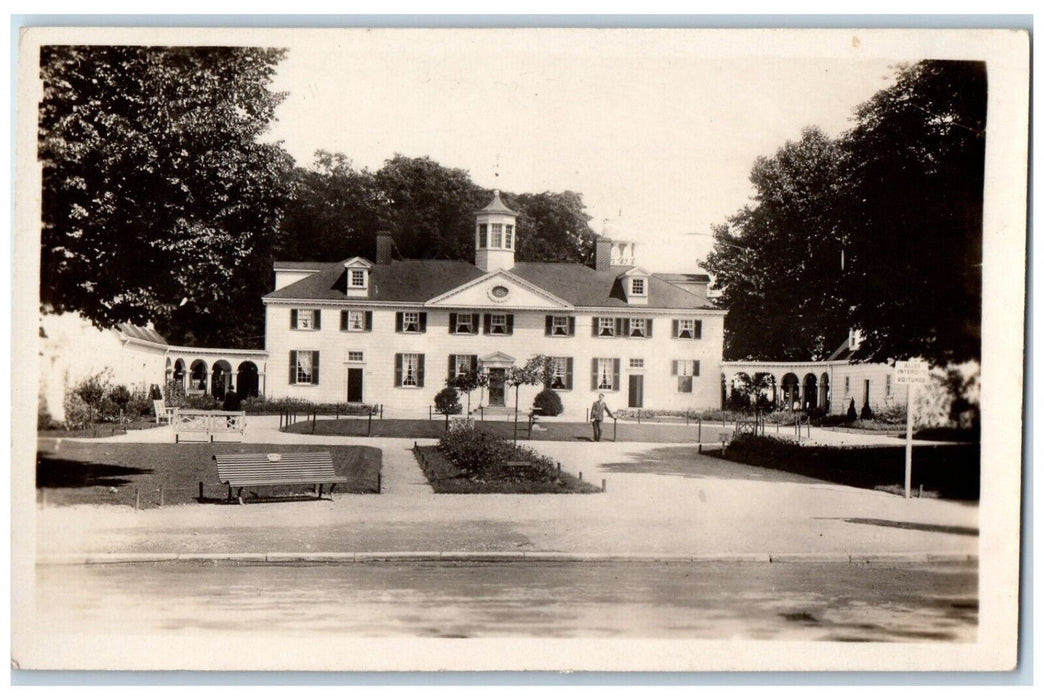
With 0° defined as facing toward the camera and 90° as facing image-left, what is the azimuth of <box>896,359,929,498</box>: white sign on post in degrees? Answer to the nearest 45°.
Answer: approximately 0°

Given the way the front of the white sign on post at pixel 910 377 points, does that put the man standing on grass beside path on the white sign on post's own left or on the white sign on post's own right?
on the white sign on post's own right

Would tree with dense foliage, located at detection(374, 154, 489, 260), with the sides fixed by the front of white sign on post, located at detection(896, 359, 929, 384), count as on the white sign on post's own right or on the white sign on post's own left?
on the white sign on post's own right

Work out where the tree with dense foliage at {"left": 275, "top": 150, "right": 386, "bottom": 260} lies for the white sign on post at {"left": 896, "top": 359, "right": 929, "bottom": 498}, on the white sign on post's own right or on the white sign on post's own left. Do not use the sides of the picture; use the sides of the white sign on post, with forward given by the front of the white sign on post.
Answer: on the white sign on post's own right

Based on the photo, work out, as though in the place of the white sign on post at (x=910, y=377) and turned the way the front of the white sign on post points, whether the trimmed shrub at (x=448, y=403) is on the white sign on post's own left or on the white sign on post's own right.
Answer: on the white sign on post's own right
